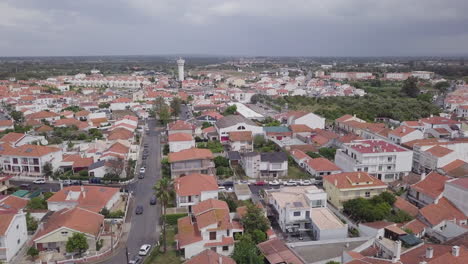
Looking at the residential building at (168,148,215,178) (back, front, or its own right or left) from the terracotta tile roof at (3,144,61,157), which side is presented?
right

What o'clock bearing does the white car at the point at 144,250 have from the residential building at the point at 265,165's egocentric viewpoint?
The white car is roughly at 1 o'clock from the residential building.

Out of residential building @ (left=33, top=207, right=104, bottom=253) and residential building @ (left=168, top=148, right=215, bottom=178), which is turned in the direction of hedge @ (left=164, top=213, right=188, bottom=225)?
residential building @ (left=168, top=148, right=215, bottom=178)

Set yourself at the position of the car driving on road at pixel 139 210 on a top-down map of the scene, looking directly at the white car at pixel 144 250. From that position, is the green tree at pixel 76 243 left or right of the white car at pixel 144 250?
right

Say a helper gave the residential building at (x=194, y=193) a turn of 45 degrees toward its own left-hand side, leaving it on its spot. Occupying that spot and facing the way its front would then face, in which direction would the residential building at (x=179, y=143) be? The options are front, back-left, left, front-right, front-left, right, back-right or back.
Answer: back-left

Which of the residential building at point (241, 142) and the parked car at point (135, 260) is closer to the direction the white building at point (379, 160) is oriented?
the parked car

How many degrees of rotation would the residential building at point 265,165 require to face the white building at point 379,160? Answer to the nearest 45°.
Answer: approximately 90° to its left

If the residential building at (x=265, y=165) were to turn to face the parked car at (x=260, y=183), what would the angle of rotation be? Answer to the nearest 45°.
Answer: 0° — it already faces it
